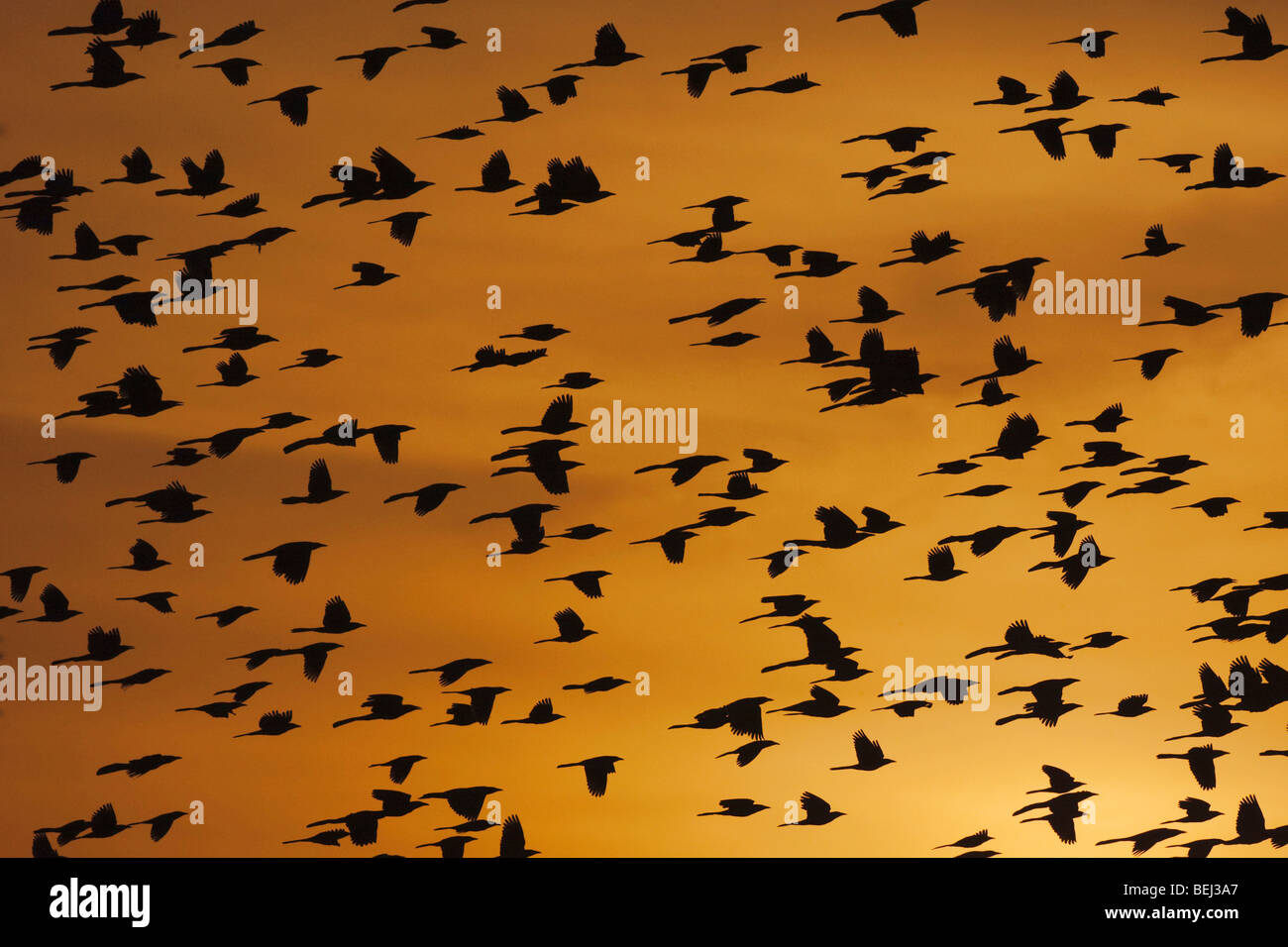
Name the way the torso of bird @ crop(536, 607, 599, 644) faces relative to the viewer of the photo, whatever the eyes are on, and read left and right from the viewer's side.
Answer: facing to the right of the viewer

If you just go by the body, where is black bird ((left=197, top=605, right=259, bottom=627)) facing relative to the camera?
to the viewer's right

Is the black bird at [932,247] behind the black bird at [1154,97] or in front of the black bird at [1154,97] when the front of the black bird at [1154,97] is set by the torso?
behind

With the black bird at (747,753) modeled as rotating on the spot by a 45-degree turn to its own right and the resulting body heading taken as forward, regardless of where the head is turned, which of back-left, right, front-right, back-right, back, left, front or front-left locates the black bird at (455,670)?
back-right

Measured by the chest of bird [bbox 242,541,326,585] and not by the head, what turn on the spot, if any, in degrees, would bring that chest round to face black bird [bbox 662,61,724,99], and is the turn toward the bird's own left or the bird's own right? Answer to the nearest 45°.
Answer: approximately 45° to the bird's own left

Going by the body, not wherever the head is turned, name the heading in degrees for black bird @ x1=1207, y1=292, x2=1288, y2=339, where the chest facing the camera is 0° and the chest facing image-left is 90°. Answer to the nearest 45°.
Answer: approximately 270°

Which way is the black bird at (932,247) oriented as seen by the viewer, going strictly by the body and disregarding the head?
to the viewer's right

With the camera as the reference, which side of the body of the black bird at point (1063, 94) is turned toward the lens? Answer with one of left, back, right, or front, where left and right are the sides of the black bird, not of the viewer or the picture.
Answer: right

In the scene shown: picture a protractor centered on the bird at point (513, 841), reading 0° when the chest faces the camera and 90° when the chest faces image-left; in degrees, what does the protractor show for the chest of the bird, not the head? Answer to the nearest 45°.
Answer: approximately 270°

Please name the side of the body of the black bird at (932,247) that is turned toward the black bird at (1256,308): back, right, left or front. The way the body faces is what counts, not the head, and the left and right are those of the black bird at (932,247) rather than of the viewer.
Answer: front

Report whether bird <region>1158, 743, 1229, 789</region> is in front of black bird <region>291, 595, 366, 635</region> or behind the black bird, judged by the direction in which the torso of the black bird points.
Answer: in front
